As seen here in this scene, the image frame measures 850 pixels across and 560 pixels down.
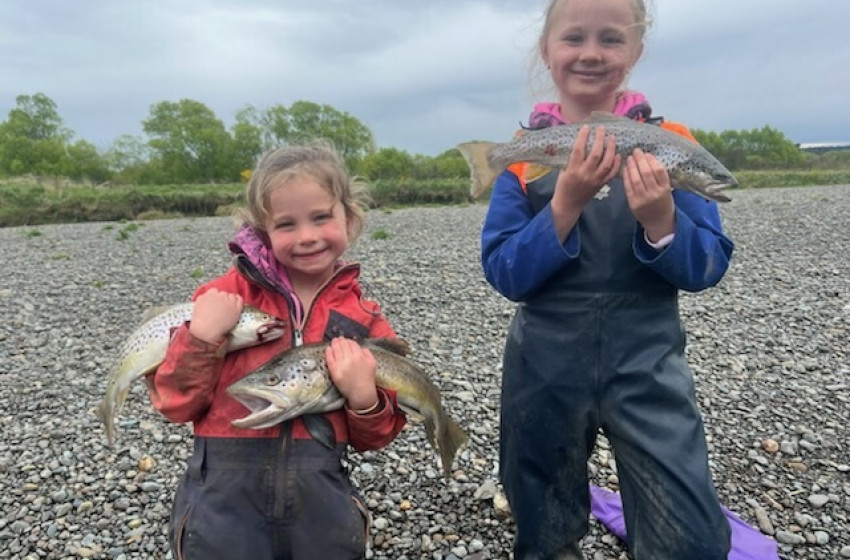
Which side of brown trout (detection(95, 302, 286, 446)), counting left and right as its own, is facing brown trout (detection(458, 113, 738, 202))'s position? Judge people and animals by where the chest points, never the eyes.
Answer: front

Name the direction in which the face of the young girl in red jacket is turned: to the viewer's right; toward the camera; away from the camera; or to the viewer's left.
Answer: toward the camera

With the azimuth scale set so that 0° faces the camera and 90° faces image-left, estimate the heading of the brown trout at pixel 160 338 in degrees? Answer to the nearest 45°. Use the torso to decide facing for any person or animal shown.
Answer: approximately 270°

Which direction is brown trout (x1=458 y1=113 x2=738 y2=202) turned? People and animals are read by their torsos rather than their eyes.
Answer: to the viewer's right

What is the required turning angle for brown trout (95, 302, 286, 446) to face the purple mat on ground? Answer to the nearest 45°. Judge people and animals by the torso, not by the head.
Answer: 0° — it already faces it

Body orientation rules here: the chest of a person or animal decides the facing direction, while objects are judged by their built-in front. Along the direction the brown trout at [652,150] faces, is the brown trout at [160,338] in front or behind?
behind

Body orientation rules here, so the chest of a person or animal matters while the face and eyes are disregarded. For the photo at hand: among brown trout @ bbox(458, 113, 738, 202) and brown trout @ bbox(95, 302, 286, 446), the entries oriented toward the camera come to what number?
0

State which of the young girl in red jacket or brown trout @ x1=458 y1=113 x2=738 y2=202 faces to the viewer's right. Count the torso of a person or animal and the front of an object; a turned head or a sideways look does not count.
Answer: the brown trout

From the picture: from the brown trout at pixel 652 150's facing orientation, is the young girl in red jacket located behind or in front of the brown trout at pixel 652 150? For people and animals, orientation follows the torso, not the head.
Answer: behind

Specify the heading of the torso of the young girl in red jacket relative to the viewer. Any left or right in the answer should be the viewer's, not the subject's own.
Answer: facing the viewer
